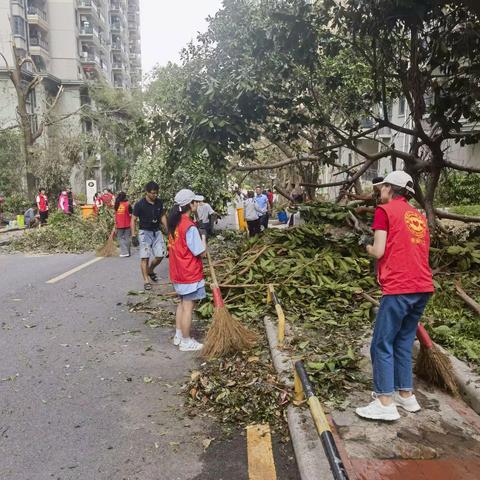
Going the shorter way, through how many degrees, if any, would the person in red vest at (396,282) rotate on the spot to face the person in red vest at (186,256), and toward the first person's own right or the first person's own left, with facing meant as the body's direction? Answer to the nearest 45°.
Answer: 0° — they already face them

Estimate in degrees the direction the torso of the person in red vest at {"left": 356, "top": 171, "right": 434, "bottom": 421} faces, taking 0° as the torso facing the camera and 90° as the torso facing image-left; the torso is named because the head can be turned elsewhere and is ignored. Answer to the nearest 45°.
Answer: approximately 135°

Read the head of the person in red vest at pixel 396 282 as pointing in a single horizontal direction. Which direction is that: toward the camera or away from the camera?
away from the camera

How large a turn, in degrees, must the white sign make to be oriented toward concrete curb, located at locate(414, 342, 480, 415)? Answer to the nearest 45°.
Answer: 0° — it already faces it

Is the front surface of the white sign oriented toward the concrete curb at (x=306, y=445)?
yes

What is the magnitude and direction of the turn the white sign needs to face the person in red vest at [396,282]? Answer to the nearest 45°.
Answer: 0° — it already faces them

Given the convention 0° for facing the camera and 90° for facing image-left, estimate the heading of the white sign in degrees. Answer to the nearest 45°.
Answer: approximately 0°

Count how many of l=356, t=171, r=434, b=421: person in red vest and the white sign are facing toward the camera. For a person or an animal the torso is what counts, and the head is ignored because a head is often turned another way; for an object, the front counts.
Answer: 1

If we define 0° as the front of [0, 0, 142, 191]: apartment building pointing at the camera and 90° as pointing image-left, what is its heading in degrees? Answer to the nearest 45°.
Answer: approximately 315°
